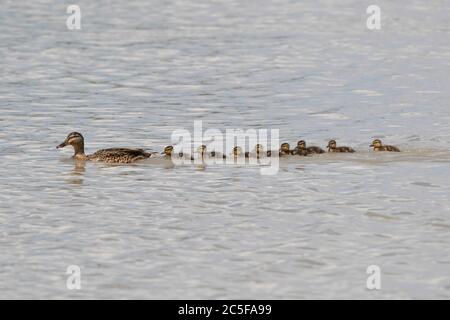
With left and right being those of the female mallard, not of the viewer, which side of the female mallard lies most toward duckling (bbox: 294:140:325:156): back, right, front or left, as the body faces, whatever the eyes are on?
back

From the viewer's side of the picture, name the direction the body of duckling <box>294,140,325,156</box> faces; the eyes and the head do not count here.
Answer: to the viewer's left

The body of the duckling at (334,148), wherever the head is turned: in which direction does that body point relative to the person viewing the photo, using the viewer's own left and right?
facing to the left of the viewer

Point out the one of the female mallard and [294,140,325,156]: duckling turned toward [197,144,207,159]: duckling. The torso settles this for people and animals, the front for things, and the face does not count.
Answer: [294,140,325,156]: duckling

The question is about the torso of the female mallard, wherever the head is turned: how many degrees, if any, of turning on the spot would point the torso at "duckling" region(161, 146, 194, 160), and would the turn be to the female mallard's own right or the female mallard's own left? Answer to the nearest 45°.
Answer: approximately 180°

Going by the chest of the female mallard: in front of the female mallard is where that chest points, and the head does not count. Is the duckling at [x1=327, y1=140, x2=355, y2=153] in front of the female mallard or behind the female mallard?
behind

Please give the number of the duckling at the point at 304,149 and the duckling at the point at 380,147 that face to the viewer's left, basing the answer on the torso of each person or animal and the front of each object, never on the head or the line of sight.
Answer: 2

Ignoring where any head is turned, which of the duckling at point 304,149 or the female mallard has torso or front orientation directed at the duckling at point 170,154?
the duckling at point 304,149

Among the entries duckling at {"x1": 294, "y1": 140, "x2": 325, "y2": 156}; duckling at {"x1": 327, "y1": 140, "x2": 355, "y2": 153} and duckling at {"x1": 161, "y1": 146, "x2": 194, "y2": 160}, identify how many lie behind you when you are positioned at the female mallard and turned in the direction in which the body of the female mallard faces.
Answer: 3

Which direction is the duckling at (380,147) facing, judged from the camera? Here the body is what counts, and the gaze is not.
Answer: to the viewer's left

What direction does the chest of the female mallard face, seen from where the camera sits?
to the viewer's left

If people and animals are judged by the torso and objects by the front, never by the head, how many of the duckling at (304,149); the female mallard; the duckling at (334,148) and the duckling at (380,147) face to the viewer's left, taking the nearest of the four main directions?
4

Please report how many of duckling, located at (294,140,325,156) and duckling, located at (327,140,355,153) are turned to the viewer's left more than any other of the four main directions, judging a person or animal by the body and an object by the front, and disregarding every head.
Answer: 2

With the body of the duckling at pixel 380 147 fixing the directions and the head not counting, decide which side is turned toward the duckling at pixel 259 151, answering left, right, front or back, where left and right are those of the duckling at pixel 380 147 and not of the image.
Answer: front

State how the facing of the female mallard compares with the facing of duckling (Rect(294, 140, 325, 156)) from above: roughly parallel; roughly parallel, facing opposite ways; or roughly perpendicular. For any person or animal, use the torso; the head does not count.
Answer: roughly parallel
